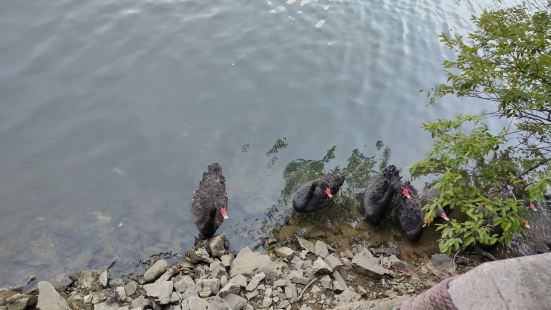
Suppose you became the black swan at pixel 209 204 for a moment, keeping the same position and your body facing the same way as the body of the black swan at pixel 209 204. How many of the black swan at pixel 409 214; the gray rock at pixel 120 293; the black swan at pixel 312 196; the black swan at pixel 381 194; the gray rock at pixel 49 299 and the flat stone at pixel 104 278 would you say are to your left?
3

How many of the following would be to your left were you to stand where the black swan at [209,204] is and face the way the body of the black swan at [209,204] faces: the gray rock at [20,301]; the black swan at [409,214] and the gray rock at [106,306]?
1

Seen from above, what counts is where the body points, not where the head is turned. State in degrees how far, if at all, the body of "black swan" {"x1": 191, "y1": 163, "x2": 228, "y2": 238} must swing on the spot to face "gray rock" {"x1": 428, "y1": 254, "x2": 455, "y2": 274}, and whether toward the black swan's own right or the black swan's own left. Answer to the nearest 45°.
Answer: approximately 90° to the black swan's own left

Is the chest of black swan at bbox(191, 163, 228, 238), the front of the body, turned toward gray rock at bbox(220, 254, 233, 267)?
yes

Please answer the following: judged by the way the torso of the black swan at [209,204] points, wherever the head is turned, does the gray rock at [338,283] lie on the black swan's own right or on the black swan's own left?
on the black swan's own left

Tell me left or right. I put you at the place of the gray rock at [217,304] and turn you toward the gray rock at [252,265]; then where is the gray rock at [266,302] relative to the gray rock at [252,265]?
right

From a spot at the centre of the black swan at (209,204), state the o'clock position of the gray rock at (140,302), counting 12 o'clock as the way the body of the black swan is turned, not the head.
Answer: The gray rock is roughly at 1 o'clock from the black swan.

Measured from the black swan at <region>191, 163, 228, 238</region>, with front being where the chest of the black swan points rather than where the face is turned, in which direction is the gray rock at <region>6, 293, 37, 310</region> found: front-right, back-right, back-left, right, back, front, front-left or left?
front-right

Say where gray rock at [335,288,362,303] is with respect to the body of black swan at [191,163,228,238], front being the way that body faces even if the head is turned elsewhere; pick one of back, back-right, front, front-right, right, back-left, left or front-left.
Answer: front-left

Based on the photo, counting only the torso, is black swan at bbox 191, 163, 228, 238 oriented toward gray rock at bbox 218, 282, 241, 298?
yes

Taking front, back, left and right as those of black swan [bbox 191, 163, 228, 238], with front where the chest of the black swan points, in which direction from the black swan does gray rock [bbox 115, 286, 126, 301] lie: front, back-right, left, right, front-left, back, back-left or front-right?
front-right

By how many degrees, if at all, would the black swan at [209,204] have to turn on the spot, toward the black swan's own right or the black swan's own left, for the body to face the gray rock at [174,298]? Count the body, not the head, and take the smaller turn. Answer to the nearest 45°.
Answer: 0° — it already faces it

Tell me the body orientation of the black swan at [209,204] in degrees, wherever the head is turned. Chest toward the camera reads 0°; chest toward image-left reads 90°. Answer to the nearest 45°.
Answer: approximately 0°

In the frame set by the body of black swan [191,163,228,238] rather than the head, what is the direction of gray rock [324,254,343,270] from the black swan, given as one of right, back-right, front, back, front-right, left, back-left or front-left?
front-left

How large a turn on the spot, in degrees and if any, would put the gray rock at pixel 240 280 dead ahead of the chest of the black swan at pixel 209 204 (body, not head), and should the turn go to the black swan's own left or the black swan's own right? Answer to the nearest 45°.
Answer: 0° — it already faces it

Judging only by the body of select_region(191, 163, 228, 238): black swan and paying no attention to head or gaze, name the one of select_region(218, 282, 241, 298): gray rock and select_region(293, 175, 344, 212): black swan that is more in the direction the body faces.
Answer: the gray rock

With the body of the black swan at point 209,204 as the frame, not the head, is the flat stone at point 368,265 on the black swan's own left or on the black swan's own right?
on the black swan's own left

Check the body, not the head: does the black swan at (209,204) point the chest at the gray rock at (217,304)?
yes
